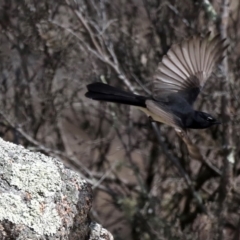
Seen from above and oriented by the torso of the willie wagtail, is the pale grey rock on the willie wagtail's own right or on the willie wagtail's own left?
on the willie wagtail's own right

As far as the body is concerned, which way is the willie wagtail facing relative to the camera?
to the viewer's right
